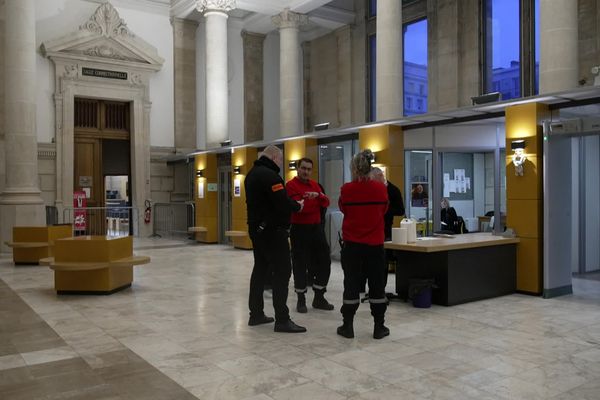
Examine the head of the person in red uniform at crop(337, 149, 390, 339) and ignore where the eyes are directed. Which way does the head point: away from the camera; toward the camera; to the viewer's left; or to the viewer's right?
away from the camera

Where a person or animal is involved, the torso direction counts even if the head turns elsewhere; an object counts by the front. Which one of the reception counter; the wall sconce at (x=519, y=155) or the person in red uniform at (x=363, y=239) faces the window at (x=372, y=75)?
the person in red uniform

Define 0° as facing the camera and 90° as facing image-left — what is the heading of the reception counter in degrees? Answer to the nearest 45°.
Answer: approximately 315°

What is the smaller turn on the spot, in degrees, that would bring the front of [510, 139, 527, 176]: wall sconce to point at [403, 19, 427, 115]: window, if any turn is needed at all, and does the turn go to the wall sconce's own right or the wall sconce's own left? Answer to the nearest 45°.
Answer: approximately 135° to the wall sconce's own right

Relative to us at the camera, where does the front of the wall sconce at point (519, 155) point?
facing the viewer and to the left of the viewer

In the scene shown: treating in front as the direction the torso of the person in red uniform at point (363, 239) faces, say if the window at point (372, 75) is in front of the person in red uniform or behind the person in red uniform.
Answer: in front

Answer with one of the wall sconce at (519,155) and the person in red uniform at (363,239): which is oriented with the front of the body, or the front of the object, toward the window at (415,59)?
the person in red uniform

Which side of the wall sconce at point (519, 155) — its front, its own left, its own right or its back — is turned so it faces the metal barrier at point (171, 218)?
right

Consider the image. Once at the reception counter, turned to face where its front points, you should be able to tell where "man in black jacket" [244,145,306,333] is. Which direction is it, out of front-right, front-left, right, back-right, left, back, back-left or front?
right

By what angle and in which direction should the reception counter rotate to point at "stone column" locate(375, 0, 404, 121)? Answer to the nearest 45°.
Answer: approximately 135° to its left

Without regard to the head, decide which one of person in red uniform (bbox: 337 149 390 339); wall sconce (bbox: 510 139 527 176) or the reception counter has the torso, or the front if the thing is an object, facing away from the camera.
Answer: the person in red uniform

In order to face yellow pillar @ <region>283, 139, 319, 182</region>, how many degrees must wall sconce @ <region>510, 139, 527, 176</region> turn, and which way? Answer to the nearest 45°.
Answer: approximately 90° to its right

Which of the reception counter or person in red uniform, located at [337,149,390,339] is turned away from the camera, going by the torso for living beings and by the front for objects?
the person in red uniform

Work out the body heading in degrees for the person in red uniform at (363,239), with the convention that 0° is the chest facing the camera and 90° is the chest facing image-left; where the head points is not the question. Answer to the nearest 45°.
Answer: approximately 180°
